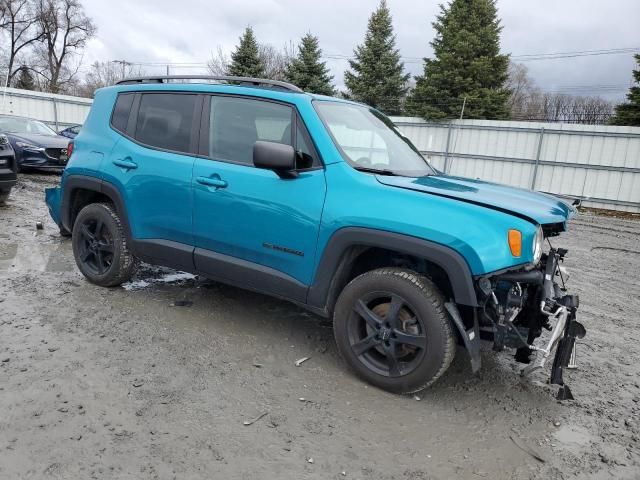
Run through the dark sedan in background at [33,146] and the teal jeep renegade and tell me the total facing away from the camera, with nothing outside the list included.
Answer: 0

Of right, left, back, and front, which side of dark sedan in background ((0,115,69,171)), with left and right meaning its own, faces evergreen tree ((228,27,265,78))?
left

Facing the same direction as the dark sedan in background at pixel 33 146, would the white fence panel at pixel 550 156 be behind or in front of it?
in front

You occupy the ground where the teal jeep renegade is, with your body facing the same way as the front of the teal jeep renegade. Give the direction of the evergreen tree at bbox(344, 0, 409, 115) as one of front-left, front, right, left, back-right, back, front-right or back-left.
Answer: back-left

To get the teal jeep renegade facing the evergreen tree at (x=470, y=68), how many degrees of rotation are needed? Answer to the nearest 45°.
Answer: approximately 135° to its left

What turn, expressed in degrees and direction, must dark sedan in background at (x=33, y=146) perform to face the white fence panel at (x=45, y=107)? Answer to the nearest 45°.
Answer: approximately 135° to its left

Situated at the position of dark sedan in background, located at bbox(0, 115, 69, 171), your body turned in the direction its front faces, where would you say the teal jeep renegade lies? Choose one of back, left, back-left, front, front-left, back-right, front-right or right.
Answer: front-right

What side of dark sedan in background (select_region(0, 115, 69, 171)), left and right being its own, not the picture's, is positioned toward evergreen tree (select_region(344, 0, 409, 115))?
left

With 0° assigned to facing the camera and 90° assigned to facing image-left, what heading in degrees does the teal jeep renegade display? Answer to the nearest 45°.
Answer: approximately 315°
